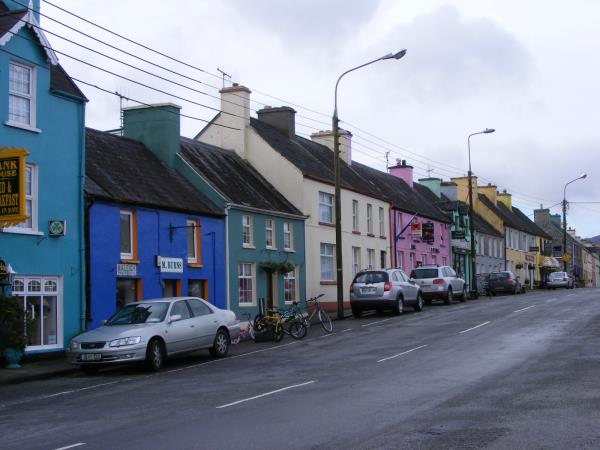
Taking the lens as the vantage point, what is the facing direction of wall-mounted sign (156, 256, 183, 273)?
facing the viewer and to the right of the viewer

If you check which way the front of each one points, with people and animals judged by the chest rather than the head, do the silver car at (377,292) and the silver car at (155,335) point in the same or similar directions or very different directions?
very different directions

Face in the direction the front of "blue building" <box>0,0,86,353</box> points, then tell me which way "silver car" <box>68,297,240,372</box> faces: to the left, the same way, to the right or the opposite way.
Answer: to the right

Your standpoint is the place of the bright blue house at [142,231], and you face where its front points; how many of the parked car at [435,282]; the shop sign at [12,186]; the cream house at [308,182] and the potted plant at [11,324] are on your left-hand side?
2

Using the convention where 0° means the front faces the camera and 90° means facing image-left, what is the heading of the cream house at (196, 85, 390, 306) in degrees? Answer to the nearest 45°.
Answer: approximately 315°

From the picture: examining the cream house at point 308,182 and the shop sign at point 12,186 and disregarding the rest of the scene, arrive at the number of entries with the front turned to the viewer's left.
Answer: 0

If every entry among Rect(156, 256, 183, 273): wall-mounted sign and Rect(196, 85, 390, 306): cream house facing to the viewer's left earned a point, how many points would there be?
0

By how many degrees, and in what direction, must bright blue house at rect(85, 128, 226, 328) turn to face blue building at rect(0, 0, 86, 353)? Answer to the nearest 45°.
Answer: approximately 90° to its right

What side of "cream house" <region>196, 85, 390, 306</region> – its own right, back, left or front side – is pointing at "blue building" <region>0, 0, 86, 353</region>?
right

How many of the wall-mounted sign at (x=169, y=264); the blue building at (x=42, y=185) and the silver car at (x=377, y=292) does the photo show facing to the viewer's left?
0

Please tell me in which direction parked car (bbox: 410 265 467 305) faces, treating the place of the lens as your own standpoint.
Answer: facing away from the viewer and to the right of the viewer

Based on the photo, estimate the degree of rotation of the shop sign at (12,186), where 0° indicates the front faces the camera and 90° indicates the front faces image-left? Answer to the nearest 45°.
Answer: approximately 315°

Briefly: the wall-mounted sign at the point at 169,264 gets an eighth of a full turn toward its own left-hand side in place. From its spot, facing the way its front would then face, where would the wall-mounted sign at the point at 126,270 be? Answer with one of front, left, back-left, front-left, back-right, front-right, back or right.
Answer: back-right

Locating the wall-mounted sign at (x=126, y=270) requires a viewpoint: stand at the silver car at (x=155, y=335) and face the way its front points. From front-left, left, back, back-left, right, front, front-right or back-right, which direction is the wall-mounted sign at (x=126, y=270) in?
back-right

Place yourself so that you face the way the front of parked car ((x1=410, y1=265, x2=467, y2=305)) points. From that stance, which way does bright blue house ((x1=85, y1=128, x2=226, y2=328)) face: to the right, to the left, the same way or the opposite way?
to the right

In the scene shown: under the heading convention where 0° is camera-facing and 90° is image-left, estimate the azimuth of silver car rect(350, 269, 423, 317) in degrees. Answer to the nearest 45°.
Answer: approximately 225°

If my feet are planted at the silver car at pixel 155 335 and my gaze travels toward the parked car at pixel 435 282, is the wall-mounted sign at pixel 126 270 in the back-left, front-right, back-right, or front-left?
front-left
